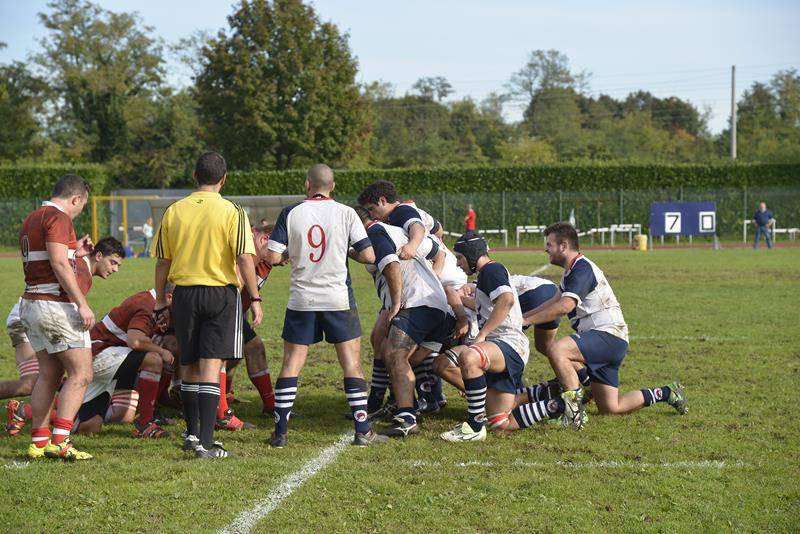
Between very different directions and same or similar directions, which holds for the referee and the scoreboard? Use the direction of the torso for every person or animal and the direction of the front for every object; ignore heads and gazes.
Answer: very different directions

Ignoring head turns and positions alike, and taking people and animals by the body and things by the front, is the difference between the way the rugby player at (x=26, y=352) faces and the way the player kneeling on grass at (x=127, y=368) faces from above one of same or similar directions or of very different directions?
same or similar directions

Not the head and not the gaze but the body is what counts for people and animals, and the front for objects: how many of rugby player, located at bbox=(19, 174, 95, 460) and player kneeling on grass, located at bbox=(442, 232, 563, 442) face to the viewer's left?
1

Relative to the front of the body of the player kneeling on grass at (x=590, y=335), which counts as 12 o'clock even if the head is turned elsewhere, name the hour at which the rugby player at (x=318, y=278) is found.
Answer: The rugby player is roughly at 11 o'clock from the player kneeling on grass.

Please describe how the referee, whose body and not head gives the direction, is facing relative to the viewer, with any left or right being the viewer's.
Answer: facing away from the viewer

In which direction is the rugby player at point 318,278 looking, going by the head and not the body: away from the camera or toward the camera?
away from the camera

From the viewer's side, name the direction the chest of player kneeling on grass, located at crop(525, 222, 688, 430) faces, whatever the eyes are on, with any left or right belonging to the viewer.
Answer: facing to the left of the viewer

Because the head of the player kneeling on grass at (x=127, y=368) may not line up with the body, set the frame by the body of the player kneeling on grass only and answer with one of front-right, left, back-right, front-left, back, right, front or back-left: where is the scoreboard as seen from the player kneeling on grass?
front-left

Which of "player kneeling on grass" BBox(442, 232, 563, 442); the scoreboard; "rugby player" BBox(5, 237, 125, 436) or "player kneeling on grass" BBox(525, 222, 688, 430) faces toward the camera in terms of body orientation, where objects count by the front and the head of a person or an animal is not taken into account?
the scoreboard

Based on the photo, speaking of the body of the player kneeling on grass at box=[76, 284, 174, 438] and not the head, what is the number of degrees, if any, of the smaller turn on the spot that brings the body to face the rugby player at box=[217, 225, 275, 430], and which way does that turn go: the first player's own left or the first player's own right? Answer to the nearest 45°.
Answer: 0° — they already face them

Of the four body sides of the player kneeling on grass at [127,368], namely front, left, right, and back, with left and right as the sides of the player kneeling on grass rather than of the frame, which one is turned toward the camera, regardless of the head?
right

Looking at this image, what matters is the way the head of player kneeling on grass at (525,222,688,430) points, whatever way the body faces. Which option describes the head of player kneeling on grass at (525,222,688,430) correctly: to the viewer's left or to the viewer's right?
to the viewer's left

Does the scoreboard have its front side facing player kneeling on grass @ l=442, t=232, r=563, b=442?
yes

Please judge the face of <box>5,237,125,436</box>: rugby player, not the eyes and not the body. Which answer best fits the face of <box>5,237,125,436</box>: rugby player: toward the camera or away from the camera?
toward the camera

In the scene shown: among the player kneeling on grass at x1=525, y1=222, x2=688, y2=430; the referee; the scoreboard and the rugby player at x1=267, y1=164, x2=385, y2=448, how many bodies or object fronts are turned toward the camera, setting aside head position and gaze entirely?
1

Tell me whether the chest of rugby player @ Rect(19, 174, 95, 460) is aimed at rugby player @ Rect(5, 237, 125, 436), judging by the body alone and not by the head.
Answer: no

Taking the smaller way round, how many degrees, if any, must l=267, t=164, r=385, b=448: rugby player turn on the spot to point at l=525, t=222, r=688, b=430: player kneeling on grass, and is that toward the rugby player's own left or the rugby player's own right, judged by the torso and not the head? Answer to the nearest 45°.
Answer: approximately 90° to the rugby player's own right

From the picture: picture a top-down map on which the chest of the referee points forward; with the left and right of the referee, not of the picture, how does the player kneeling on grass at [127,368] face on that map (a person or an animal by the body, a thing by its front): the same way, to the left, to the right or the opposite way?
to the right

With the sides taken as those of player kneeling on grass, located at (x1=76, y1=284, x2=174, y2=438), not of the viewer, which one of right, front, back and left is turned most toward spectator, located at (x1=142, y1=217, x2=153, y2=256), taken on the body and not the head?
left

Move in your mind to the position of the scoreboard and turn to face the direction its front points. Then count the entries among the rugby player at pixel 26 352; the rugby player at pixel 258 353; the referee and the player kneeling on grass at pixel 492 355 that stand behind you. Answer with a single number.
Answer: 0

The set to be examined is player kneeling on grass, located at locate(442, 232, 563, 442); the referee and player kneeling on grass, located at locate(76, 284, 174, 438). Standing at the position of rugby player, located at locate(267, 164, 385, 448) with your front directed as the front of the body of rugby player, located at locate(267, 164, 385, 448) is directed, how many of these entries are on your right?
1

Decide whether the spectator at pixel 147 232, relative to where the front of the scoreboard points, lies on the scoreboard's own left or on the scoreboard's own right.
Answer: on the scoreboard's own right
